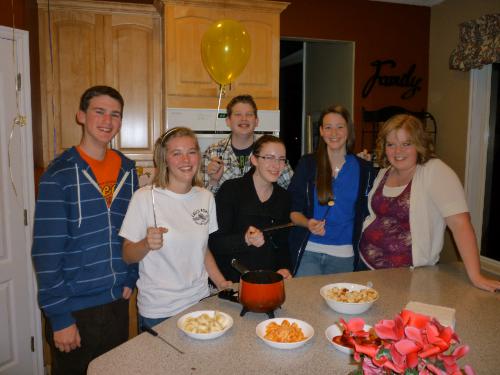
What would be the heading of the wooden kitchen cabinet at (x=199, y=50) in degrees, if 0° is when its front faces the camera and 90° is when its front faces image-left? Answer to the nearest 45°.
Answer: approximately 0°

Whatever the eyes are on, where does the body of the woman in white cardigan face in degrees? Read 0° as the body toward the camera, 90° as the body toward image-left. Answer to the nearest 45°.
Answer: approximately 45°

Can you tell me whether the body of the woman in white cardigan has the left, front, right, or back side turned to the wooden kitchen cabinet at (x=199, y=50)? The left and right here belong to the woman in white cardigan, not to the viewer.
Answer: right

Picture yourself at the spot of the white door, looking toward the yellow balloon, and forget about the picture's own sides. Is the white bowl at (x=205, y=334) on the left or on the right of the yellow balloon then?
right

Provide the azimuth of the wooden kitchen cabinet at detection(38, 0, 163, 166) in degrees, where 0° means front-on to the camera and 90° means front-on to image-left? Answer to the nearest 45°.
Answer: approximately 0°
